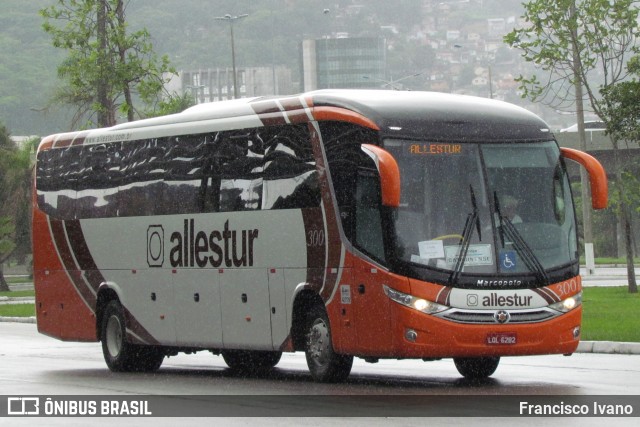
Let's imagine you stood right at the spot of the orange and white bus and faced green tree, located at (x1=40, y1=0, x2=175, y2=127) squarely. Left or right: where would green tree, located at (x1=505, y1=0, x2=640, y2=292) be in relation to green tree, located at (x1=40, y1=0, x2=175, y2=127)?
right

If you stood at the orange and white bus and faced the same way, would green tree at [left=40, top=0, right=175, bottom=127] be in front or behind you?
behind

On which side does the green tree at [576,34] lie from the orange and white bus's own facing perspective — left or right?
on its left

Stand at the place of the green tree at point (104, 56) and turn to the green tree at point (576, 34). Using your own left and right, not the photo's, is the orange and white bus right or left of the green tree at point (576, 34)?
right

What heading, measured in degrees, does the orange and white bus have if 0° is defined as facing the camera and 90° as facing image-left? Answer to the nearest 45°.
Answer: approximately 315°
